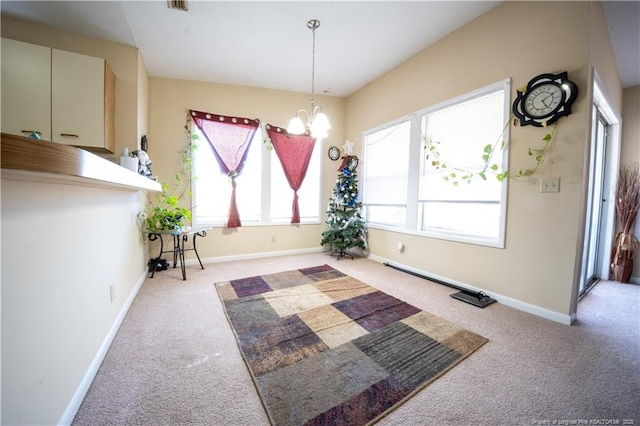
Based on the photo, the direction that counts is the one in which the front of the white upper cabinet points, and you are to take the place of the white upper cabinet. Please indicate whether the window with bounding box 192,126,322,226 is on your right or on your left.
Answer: on your left

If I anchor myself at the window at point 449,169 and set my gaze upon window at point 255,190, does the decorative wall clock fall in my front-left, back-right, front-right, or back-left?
back-left

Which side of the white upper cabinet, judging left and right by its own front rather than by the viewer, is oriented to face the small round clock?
left

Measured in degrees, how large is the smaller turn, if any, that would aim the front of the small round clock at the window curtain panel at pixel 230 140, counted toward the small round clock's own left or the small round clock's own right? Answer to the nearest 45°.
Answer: approximately 45° to the small round clock's own right

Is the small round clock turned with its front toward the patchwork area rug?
yes

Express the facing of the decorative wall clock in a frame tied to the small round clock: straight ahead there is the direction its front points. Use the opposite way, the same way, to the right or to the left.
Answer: to the right

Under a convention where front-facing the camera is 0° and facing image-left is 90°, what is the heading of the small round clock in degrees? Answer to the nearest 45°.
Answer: approximately 0°

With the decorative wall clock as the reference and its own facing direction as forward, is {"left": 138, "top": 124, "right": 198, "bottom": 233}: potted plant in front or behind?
in front

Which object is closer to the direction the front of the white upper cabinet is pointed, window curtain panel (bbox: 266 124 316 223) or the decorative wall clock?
the decorative wall clock

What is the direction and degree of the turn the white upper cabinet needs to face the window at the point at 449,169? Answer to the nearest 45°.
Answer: approximately 45° to its left

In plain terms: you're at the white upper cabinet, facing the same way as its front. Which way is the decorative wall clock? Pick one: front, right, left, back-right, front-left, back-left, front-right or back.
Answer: front-left

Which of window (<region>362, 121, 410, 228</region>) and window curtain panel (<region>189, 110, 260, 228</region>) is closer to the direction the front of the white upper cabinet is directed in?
the window
